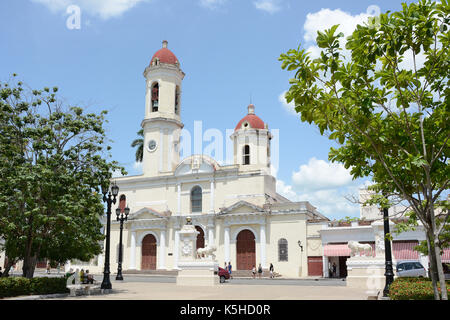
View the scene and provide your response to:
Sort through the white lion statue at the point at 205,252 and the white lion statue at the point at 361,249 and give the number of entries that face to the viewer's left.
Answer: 1

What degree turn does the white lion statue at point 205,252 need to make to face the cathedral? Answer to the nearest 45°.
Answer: approximately 90° to its left

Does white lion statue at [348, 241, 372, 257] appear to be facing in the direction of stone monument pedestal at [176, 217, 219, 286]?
yes

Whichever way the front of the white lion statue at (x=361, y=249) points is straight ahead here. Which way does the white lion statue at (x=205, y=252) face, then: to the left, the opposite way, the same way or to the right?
the opposite way

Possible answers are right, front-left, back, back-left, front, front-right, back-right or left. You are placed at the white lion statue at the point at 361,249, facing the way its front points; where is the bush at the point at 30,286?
front-left

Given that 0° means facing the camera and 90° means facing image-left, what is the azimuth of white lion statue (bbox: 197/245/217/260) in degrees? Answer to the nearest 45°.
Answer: approximately 270°

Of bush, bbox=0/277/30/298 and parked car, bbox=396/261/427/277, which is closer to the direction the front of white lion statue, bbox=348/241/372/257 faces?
the bush

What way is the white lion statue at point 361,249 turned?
to the viewer's left

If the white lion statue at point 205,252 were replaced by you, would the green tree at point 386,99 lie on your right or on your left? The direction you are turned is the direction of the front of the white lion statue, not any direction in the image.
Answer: on your right
